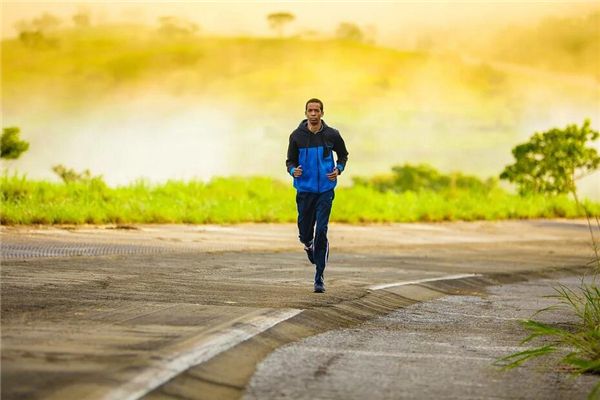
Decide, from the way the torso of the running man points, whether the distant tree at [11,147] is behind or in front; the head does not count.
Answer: behind

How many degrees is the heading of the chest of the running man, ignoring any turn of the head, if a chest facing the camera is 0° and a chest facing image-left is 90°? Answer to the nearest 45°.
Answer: approximately 0°
